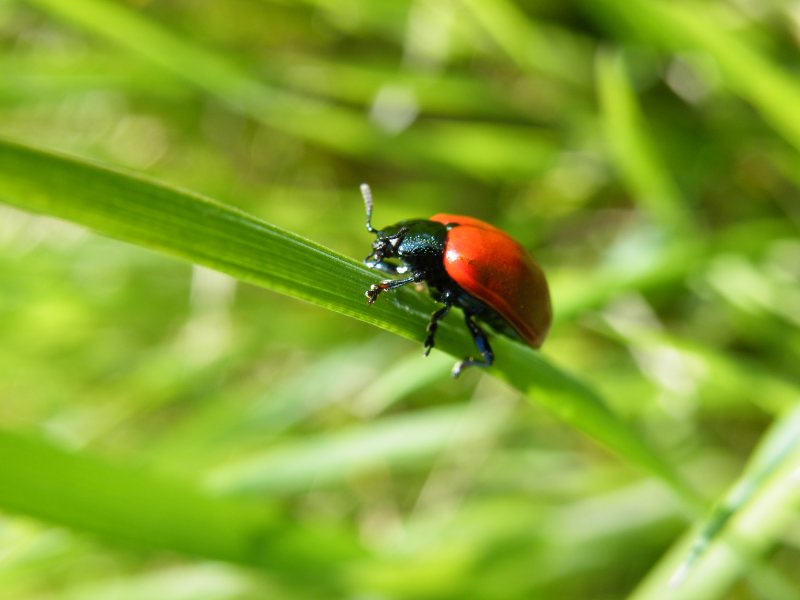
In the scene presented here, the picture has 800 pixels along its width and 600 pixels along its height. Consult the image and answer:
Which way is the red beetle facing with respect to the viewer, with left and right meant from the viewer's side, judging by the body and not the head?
facing to the left of the viewer
